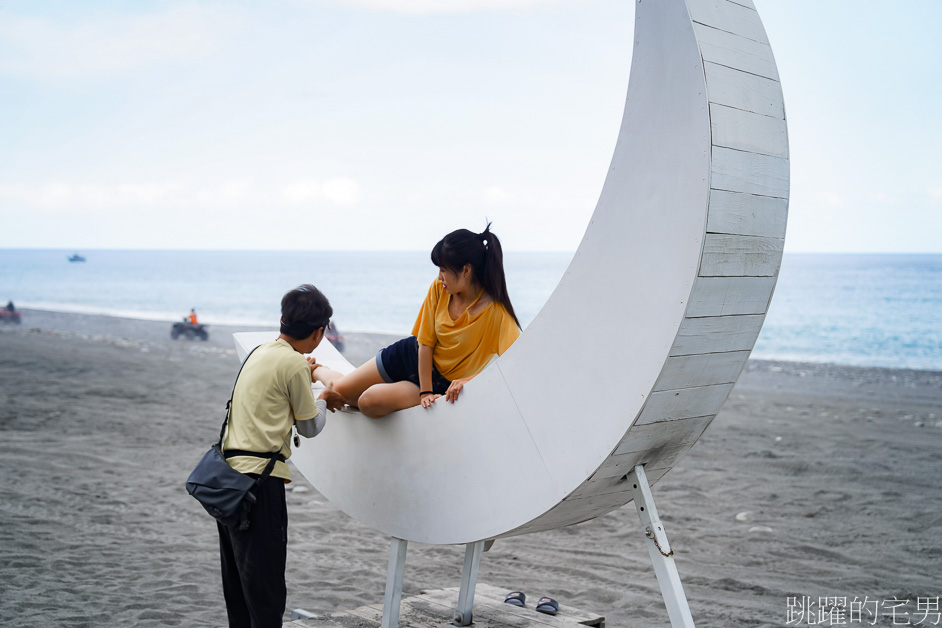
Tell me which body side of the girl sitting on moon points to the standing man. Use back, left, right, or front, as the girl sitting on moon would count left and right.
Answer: front

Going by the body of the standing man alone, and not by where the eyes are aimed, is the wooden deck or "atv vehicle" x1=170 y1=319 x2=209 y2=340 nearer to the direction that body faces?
the wooden deck

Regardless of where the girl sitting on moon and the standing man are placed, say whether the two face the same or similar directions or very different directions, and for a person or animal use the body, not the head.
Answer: very different directions

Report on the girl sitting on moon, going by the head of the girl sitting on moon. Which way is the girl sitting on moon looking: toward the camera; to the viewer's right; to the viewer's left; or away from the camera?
to the viewer's left

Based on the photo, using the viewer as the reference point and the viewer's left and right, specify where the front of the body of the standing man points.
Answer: facing away from the viewer and to the right of the viewer

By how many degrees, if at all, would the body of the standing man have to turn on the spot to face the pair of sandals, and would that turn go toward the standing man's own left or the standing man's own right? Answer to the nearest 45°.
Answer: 0° — they already face it

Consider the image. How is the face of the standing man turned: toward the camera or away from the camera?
away from the camera
